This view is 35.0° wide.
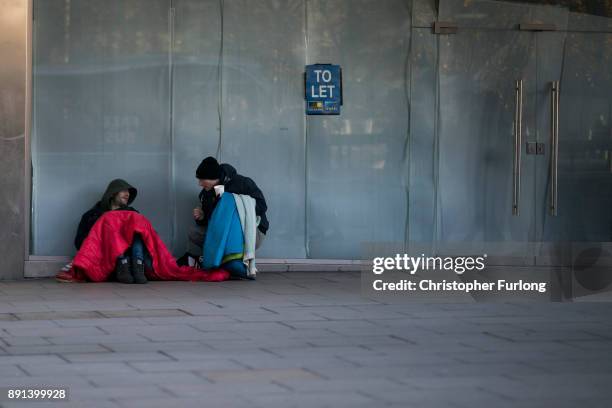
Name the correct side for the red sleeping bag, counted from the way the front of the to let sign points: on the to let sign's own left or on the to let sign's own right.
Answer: on the to let sign's own right

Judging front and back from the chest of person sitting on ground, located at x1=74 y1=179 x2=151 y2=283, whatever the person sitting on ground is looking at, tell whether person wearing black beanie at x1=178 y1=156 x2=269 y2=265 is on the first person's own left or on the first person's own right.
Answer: on the first person's own left

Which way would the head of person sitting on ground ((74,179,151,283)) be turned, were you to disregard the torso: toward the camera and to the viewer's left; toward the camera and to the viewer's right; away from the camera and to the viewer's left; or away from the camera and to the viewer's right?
toward the camera and to the viewer's right

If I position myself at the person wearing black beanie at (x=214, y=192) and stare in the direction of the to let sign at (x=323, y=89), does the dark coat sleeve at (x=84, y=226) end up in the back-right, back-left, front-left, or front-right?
back-left

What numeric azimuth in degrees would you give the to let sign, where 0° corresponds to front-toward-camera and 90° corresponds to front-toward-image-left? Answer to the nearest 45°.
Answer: approximately 0°

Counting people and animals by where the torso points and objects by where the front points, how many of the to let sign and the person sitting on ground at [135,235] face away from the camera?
0
